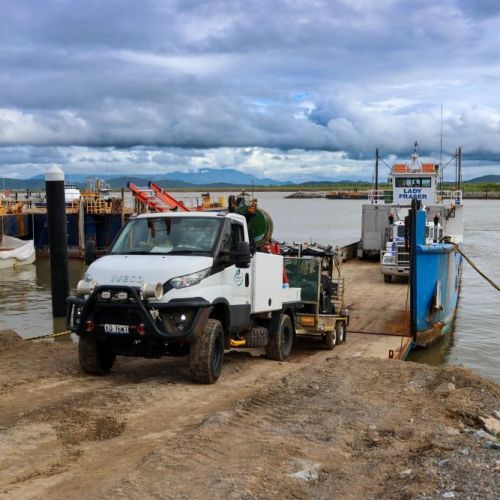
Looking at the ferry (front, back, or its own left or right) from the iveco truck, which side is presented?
front

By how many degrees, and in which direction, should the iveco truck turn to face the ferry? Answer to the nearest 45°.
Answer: approximately 180°

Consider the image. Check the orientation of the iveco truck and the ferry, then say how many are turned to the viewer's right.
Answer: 0
